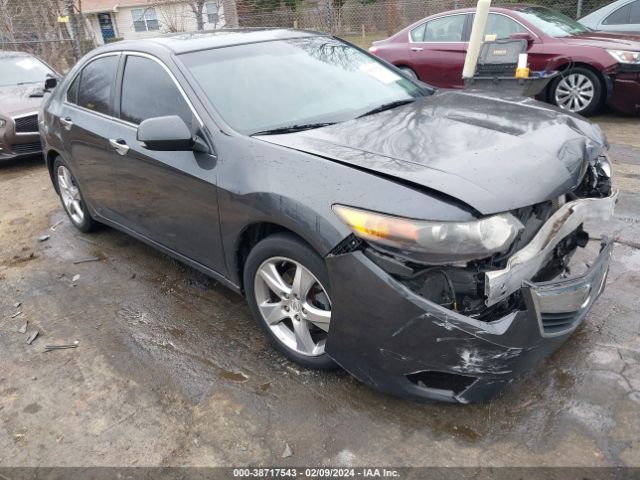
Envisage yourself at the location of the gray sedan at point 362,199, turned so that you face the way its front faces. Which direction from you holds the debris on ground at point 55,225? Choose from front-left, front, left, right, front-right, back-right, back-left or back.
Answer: back

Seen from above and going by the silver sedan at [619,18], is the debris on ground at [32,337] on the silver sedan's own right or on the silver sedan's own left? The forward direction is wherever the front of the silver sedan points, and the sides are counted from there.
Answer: on the silver sedan's own right

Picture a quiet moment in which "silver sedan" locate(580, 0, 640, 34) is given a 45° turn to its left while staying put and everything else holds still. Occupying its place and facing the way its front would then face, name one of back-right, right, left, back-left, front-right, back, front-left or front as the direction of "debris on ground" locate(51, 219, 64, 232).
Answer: back

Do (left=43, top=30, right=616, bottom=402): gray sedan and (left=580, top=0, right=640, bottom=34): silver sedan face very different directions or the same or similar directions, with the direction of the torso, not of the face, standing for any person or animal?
same or similar directions

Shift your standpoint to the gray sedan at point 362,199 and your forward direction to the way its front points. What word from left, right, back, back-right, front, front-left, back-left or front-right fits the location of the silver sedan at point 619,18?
left

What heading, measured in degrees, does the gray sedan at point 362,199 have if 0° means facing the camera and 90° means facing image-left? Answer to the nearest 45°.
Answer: approximately 315°

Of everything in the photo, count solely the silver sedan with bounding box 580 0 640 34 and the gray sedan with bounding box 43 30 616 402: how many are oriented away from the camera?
0

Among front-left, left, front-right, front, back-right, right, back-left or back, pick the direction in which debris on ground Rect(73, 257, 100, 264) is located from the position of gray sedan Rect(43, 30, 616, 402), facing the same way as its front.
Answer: back

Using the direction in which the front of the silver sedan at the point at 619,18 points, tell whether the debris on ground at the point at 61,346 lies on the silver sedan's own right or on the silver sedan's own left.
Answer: on the silver sedan's own right

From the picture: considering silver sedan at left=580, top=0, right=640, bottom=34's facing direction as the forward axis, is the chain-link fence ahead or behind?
behind

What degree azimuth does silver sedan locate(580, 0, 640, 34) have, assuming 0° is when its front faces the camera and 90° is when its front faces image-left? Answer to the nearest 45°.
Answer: approximately 270°
